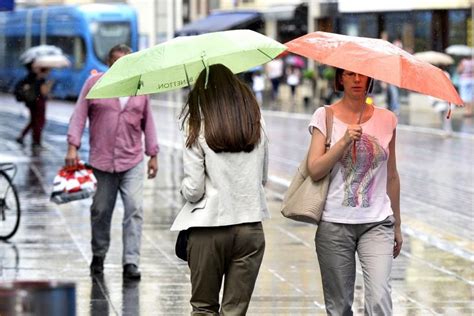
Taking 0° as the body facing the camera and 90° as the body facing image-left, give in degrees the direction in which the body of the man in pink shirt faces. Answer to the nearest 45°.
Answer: approximately 0°

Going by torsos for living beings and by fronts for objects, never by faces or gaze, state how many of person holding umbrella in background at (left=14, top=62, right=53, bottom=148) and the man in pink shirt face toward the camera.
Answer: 1

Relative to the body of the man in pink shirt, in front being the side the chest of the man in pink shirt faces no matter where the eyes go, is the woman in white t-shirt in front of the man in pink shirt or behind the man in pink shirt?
in front

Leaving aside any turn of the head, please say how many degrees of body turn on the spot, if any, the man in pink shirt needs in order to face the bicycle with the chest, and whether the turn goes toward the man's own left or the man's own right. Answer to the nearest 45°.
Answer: approximately 135° to the man's own right

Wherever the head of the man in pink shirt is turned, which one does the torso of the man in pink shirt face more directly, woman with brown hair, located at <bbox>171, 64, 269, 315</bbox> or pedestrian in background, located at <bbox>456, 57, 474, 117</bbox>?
the woman with brown hair

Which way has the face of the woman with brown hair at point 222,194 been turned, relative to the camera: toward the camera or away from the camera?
away from the camera

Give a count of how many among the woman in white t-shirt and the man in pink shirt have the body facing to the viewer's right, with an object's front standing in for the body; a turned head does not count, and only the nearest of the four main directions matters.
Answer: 0
